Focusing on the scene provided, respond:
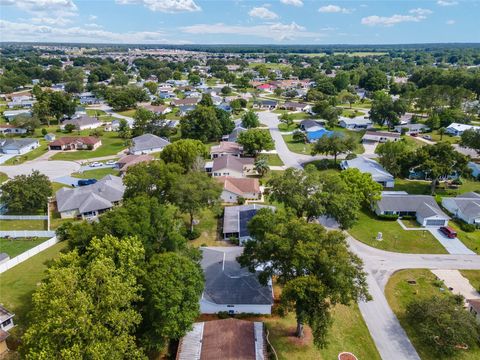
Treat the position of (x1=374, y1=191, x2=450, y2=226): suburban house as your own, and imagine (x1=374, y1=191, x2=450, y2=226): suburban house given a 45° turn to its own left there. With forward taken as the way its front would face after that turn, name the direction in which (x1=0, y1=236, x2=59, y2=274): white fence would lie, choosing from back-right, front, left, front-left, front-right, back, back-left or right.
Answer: right

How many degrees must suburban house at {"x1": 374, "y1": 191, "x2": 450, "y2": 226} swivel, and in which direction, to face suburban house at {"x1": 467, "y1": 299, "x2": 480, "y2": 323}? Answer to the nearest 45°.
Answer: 0° — it already faces it

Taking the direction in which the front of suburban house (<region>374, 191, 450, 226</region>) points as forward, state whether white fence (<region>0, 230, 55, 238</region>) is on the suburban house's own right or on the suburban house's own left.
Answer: on the suburban house's own right

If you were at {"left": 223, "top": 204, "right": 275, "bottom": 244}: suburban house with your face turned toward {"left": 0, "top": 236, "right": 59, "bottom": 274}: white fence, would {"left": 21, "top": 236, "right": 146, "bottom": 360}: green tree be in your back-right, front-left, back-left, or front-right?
front-left

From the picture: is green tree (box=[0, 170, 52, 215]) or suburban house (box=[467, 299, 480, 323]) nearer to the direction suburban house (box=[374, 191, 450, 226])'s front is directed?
the suburban house

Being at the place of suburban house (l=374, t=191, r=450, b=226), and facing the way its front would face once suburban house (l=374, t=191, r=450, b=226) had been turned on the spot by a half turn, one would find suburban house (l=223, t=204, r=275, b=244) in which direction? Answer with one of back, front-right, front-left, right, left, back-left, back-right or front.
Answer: back-left

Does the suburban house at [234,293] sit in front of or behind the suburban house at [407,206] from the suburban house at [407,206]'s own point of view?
in front

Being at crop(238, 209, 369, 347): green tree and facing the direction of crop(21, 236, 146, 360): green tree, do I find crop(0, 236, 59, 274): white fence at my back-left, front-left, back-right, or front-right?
front-right

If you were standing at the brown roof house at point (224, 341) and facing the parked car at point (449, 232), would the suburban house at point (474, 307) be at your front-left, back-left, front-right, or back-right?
front-right

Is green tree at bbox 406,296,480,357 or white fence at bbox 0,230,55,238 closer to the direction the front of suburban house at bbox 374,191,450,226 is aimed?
the green tree

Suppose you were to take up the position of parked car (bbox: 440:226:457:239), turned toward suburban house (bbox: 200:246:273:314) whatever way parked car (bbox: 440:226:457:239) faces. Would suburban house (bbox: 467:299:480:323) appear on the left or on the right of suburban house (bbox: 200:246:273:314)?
left

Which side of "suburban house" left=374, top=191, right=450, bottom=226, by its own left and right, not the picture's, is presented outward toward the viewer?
front

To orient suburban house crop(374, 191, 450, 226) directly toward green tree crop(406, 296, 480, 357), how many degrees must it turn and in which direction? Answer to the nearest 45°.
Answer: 0° — it already faces it

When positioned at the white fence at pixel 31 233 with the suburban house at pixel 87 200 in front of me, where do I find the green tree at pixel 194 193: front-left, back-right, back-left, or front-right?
front-right

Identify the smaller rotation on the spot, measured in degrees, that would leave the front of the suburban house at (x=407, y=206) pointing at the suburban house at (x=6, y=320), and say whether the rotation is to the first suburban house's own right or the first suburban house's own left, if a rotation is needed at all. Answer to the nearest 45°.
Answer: approximately 45° to the first suburban house's own right

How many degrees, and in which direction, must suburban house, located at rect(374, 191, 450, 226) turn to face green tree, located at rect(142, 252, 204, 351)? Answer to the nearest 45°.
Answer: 0° — it already faces it

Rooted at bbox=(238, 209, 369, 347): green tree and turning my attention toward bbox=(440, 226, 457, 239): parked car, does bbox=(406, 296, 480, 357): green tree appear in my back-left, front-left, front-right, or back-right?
front-right

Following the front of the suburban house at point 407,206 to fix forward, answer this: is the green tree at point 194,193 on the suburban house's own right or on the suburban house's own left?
on the suburban house's own right

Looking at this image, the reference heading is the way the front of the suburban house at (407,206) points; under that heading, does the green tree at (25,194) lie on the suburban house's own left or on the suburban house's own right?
on the suburban house's own right

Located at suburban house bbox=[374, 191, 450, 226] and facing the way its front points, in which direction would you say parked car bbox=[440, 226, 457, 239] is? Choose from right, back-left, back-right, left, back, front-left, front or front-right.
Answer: front-left
